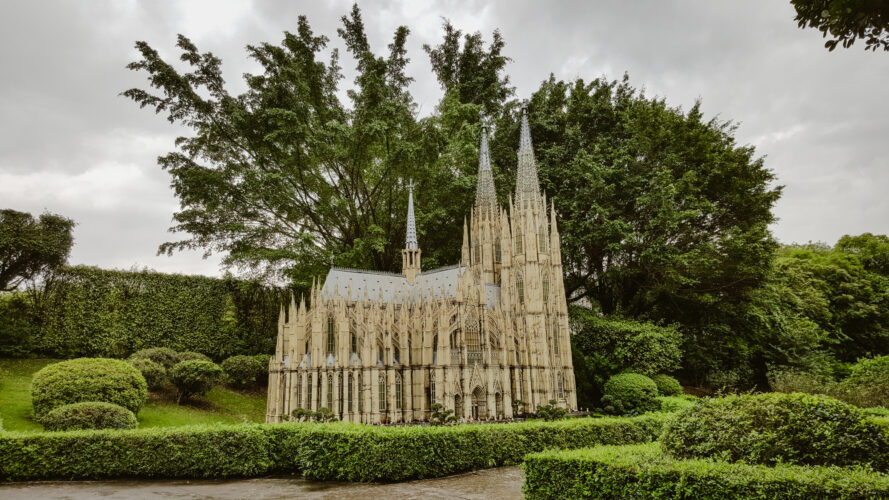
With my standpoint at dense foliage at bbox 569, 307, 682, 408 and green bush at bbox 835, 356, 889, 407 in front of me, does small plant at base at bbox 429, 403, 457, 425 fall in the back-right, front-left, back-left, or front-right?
back-right

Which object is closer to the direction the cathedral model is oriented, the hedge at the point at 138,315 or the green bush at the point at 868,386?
the green bush

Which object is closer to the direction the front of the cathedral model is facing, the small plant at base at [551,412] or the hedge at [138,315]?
the small plant at base
